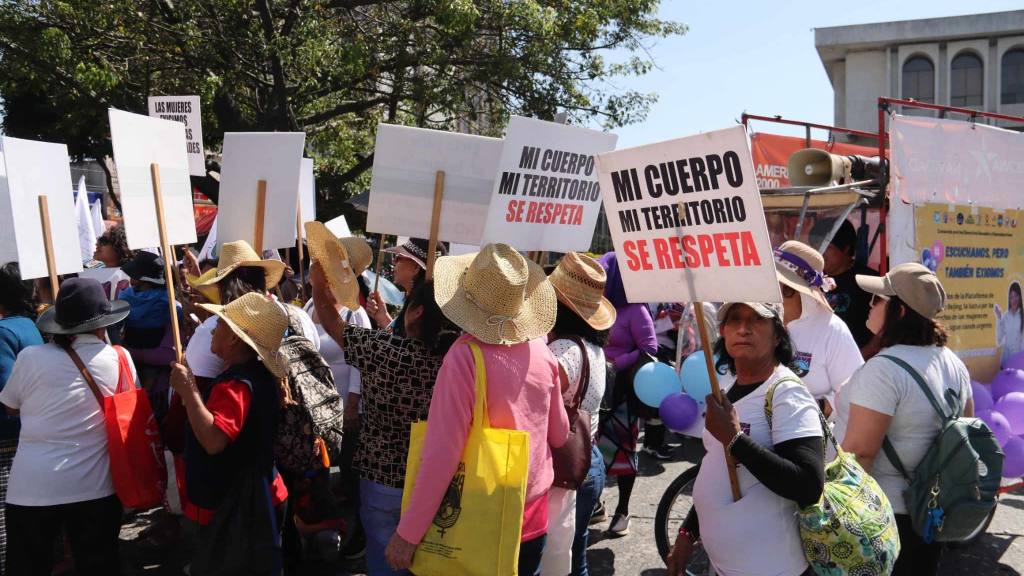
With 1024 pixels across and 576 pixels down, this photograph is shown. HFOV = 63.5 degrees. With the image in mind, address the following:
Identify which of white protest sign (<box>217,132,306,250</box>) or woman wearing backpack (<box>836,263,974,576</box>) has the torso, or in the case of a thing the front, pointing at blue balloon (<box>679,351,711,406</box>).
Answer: the woman wearing backpack

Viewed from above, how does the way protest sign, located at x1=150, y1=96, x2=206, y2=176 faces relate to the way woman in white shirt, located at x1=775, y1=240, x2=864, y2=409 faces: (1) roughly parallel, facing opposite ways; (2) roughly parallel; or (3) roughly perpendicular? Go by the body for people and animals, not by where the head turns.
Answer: roughly perpendicular

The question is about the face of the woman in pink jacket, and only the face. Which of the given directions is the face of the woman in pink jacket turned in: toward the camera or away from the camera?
away from the camera

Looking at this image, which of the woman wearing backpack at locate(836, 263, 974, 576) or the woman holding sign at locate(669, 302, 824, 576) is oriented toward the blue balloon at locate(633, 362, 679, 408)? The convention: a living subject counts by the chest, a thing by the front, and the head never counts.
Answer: the woman wearing backpack

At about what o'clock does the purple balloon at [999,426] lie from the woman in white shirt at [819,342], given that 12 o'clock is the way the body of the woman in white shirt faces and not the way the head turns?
The purple balloon is roughly at 6 o'clock from the woman in white shirt.

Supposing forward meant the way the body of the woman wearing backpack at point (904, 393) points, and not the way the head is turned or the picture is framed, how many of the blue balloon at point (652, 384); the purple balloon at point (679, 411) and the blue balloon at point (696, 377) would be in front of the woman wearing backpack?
3

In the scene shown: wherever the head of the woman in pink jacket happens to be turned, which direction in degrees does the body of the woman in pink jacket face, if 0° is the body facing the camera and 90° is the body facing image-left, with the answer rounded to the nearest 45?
approximately 180°

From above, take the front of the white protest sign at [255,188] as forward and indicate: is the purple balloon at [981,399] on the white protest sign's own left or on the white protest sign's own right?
on the white protest sign's own right

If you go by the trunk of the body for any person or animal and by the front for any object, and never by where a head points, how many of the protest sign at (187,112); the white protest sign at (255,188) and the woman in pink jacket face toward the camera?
1

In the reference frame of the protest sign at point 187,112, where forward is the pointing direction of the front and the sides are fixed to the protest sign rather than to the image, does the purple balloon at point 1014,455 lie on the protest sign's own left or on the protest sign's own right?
on the protest sign's own left

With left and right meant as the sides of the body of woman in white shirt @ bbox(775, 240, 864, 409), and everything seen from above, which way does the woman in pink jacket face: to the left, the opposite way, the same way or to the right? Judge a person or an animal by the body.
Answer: to the right
